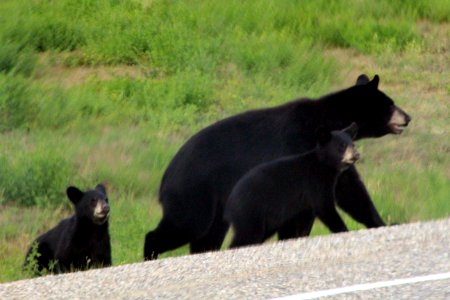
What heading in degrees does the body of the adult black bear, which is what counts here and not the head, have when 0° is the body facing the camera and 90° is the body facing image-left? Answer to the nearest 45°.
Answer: approximately 270°

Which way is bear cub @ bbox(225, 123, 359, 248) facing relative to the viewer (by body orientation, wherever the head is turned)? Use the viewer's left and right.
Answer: facing to the right of the viewer

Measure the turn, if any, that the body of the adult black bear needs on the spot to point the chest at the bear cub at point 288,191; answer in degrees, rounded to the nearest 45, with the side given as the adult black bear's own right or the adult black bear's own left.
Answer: approximately 45° to the adult black bear's own right

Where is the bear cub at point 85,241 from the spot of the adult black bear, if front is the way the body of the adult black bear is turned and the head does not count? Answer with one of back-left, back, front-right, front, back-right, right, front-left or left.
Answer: back

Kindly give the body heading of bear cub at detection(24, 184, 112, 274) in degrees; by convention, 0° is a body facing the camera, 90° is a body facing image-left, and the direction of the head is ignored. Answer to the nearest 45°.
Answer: approximately 315°

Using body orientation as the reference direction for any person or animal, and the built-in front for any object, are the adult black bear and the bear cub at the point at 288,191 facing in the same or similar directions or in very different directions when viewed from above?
same or similar directions

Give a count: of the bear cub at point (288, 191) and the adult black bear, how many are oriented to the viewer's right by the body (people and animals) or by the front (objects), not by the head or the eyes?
2
